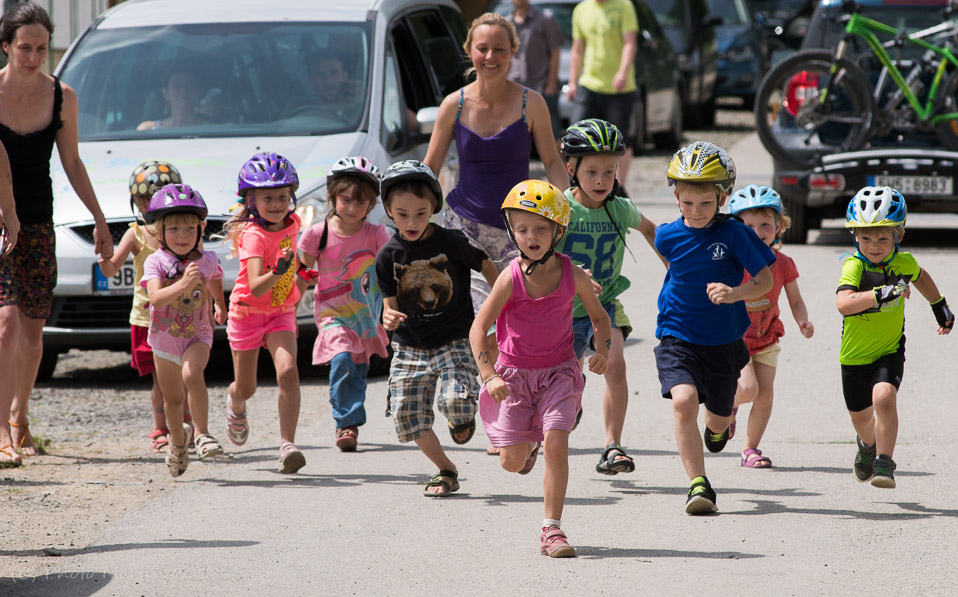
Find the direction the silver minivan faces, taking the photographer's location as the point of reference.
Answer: facing the viewer and to the left of the viewer

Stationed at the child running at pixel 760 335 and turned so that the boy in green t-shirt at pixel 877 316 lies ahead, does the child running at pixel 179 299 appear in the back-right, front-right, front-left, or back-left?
back-right

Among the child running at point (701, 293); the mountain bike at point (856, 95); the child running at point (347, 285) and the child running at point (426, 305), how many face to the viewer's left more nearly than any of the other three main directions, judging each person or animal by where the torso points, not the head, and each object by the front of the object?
1

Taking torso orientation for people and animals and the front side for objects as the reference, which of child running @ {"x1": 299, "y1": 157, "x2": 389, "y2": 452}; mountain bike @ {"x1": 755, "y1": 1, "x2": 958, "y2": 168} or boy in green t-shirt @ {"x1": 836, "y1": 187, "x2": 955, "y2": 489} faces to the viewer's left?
the mountain bike

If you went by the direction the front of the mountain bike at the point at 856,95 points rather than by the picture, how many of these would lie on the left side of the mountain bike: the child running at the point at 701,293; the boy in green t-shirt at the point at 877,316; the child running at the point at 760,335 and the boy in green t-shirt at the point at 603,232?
4

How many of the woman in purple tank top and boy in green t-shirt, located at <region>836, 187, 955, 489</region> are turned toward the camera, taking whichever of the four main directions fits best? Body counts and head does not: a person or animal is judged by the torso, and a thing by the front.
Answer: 2

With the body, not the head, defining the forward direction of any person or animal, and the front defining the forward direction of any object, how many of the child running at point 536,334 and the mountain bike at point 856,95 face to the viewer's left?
1

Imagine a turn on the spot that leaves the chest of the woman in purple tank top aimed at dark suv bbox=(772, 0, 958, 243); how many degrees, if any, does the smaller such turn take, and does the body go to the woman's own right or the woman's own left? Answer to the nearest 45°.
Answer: approximately 135° to the woman's own left

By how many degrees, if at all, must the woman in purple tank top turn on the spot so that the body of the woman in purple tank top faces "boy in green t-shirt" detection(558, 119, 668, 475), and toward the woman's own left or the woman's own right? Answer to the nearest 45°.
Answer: approximately 45° to the woman's own left

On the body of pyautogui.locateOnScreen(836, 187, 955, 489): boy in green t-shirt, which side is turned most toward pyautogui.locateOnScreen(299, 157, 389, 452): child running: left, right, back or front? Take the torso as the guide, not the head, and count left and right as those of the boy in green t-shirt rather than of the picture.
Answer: right

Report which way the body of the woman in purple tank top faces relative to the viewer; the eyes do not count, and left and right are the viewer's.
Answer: facing the viewer

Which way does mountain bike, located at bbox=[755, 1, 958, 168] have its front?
to the viewer's left

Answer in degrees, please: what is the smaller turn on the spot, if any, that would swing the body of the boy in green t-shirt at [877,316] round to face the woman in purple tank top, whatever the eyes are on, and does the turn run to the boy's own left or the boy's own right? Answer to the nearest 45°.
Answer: approximately 90° to the boy's own right

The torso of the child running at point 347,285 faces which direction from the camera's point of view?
toward the camera

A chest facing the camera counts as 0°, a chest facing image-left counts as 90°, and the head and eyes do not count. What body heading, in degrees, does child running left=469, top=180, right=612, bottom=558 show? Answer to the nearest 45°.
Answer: approximately 0°

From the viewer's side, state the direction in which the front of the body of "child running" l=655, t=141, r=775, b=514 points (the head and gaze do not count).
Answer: toward the camera

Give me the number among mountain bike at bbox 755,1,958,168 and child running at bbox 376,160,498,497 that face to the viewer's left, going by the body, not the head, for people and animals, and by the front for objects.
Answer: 1
